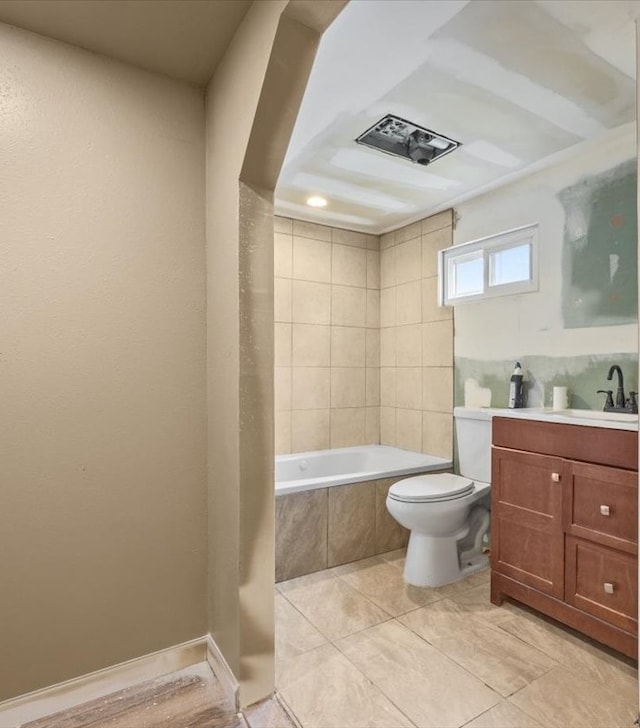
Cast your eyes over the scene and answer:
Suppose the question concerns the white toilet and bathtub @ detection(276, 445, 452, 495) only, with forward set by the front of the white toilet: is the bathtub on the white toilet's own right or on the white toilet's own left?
on the white toilet's own right

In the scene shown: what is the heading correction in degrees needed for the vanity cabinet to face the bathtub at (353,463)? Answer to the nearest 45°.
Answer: approximately 90° to its right

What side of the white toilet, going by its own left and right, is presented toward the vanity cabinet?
left

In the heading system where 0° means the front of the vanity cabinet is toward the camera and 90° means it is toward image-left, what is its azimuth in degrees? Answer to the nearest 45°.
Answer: approximately 45°

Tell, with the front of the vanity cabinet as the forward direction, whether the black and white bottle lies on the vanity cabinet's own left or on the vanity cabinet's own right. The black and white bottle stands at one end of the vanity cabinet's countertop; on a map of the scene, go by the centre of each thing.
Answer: on the vanity cabinet's own right

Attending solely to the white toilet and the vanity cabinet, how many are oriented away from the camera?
0
